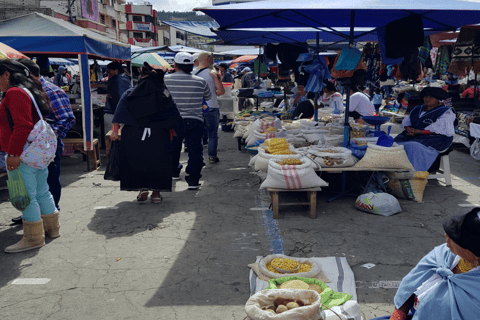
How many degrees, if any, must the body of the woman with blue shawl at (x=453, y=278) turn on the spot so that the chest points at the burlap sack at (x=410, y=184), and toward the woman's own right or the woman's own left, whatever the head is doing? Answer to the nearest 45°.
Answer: approximately 135° to the woman's own right

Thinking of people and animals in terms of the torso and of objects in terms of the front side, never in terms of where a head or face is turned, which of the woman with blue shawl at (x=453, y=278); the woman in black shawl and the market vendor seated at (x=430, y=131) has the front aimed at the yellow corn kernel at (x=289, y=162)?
the market vendor seated

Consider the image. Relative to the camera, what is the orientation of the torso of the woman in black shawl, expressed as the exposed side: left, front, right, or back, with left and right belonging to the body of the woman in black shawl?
back

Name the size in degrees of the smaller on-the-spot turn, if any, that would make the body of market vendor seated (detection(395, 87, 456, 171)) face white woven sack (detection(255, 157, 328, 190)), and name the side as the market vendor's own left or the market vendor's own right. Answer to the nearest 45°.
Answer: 0° — they already face it

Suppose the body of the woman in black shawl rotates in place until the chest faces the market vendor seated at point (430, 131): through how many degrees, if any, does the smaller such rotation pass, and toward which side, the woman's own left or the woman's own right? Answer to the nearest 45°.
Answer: approximately 90° to the woman's own right

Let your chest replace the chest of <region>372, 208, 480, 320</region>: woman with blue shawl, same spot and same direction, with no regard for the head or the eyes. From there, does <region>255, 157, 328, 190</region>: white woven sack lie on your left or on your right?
on your right

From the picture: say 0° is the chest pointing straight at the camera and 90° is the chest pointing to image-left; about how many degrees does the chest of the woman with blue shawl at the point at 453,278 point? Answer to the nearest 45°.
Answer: approximately 45°

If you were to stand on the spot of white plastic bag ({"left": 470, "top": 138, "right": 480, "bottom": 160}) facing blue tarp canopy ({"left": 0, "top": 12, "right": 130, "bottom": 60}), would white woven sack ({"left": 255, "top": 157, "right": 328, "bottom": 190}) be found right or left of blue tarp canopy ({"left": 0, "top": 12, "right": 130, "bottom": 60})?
left

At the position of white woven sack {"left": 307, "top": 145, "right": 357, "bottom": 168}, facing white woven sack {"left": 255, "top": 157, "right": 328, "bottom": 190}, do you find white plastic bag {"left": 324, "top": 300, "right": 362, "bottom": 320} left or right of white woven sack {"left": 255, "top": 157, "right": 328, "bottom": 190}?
left

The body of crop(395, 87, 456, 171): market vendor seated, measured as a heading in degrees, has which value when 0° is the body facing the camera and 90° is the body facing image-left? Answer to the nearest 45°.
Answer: approximately 45°

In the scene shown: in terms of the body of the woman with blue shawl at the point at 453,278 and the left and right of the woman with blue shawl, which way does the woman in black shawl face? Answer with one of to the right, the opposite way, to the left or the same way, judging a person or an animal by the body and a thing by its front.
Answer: to the right

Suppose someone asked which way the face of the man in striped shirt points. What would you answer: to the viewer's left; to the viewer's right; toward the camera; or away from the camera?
away from the camera
